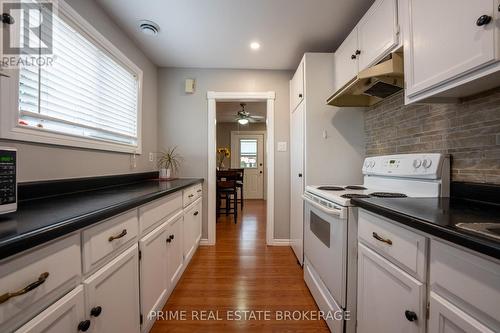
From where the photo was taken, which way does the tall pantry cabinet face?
to the viewer's left

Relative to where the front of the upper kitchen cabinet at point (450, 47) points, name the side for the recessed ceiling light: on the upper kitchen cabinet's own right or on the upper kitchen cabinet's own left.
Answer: on the upper kitchen cabinet's own right

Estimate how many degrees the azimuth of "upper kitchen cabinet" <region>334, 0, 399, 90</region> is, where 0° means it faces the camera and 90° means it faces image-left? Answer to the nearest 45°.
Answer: approximately 45°

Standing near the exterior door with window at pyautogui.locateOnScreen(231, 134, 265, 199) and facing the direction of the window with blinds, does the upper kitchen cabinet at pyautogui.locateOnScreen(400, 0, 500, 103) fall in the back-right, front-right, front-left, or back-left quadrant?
front-left

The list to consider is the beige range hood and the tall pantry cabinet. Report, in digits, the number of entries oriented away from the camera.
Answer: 0

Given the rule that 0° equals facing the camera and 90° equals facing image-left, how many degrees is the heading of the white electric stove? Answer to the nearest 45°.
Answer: approximately 45°

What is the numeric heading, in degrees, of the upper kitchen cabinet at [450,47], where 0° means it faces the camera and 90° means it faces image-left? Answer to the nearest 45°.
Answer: approximately 45°

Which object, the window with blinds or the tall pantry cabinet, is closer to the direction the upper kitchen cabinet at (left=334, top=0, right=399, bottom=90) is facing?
the window with blinds

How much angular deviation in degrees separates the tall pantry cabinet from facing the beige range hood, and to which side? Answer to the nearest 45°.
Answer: approximately 135° to its left

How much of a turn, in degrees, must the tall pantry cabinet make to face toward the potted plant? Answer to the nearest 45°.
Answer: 0° — it already faces it

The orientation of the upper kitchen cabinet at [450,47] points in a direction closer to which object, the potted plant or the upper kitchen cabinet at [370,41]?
the potted plant

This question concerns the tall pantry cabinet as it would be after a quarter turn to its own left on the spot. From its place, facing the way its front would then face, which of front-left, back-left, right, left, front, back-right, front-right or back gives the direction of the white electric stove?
front

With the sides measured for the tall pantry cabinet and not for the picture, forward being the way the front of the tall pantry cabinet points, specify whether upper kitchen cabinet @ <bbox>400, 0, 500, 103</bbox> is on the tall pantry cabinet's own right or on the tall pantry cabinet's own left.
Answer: on the tall pantry cabinet's own left

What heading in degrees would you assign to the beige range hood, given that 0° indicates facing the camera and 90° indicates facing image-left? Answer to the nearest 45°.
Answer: approximately 45°
